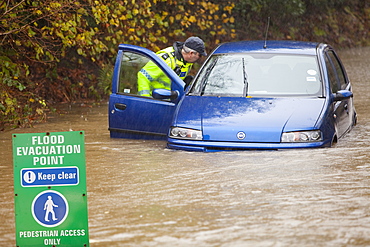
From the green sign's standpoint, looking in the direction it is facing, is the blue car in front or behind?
behind

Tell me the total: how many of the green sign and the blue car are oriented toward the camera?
2

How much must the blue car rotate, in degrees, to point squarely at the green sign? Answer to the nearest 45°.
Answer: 0° — it already faces it

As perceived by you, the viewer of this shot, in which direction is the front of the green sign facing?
facing the viewer

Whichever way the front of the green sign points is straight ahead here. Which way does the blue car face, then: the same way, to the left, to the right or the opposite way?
the same way

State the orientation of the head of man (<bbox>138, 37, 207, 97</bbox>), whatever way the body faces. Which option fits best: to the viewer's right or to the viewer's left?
to the viewer's right

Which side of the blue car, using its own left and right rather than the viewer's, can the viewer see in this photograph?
front

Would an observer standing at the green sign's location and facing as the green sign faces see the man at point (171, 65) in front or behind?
behind
